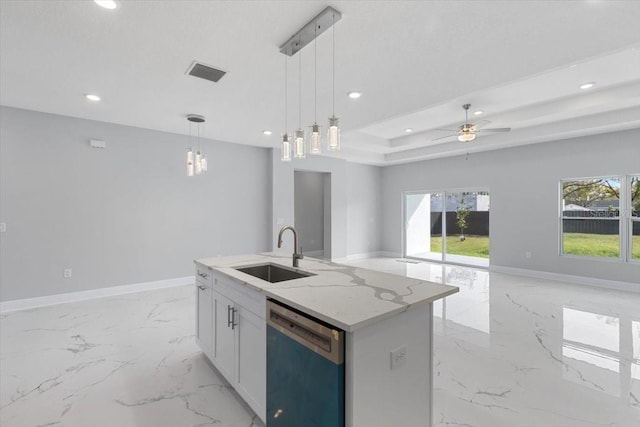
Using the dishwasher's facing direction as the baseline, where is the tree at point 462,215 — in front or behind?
behind

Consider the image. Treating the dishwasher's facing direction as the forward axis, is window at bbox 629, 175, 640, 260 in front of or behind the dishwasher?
behind

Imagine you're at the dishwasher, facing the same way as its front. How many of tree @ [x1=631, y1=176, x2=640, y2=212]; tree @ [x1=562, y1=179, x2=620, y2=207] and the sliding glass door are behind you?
3

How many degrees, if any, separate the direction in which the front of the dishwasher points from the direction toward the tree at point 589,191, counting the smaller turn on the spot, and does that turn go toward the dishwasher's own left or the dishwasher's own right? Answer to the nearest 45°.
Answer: approximately 180°

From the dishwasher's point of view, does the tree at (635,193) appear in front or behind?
behind

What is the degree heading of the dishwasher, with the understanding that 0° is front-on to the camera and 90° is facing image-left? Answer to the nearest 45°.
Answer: approximately 45°

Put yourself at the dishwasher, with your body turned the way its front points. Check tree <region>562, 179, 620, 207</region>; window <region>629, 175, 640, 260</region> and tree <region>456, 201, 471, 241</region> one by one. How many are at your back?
3

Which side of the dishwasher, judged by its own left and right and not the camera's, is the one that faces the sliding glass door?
back

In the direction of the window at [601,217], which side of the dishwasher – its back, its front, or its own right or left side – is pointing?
back

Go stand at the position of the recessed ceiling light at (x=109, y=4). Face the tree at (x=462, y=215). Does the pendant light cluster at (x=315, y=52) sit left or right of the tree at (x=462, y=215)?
right
